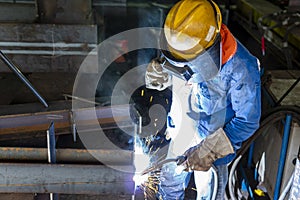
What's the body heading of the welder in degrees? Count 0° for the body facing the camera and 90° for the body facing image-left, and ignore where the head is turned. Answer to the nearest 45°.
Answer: approximately 45°

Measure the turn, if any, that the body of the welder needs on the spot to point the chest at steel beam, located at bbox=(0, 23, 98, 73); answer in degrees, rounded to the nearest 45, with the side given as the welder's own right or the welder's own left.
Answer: approximately 90° to the welder's own right
